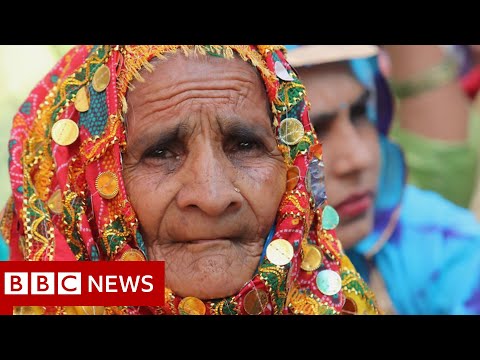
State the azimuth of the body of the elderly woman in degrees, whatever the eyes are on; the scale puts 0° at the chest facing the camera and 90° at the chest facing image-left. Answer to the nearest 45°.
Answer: approximately 0°

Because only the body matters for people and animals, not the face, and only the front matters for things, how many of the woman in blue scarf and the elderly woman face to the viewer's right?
0

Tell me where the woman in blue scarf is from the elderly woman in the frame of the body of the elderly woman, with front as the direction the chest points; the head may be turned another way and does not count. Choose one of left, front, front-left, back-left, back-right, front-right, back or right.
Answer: back-left

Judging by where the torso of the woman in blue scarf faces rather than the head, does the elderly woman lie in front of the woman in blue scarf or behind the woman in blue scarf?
in front
